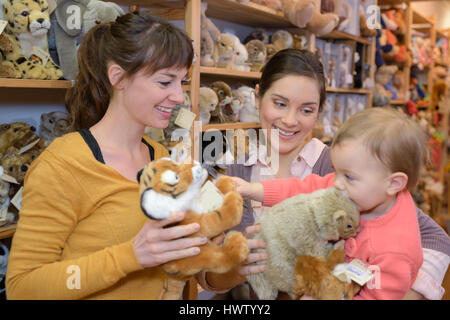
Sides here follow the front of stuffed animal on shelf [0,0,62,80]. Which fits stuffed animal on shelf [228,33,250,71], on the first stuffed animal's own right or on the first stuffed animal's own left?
on the first stuffed animal's own left

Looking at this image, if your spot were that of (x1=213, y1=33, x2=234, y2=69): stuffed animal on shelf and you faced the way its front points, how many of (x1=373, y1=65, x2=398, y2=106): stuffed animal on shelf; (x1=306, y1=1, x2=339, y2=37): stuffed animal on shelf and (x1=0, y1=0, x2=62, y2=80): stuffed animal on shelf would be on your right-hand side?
1

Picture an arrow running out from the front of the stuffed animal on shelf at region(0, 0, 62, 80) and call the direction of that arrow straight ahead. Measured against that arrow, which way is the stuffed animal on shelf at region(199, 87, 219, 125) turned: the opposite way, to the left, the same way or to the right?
the same way

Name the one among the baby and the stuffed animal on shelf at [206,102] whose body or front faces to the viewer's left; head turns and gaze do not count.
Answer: the baby

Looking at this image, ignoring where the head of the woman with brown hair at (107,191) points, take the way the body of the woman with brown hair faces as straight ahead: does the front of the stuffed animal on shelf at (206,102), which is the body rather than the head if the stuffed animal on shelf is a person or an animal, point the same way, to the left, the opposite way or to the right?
the same way

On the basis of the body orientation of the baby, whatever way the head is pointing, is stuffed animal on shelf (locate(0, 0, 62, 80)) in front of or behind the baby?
in front

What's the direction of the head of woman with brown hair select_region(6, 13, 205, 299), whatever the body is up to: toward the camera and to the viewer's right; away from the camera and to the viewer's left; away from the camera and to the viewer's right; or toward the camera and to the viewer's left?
toward the camera and to the viewer's right

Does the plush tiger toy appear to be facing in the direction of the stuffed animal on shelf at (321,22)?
no

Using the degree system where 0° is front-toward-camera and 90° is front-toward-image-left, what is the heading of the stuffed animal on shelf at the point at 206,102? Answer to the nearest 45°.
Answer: approximately 315°

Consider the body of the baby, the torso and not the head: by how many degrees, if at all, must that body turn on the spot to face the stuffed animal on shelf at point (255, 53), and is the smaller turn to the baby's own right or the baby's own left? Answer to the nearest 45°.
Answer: approximately 90° to the baby's own right

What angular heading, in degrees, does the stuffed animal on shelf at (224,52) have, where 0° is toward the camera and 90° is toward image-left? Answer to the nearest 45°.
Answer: approximately 315°

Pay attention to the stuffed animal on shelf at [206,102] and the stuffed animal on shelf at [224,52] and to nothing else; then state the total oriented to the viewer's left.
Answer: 0

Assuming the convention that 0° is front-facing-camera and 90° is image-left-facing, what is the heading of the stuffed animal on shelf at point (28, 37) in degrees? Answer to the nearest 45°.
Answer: approximately 315°

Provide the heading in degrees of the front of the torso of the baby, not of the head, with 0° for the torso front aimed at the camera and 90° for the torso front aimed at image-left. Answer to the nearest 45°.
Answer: approximately 90°

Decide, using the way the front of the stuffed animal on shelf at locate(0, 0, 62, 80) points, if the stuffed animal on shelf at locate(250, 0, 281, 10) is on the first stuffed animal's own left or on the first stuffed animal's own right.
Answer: on the first stuffed animal's own left

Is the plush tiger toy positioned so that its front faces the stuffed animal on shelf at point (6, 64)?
no
